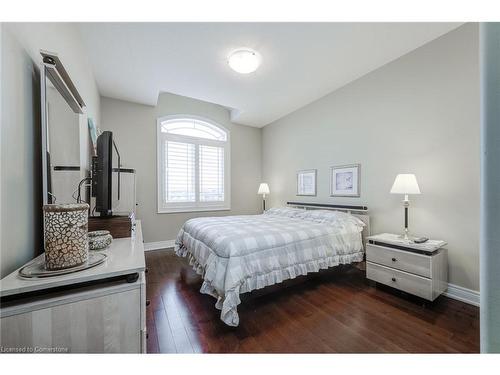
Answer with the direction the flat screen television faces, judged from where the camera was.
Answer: facing to the right of the viewer

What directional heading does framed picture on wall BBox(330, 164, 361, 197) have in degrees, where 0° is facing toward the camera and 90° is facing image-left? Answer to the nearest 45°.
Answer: approximately 45°

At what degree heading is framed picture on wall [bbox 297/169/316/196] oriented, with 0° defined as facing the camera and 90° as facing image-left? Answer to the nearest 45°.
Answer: approximately 45°

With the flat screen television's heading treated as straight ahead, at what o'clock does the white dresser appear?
The white dresser is roughly at 3 o'clock from the flat screen television.

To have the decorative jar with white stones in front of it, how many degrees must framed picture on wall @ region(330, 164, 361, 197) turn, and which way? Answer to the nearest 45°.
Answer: approximately 45° to its left

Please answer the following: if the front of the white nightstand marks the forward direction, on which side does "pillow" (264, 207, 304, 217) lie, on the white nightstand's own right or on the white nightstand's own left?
on the white nightstand's own right

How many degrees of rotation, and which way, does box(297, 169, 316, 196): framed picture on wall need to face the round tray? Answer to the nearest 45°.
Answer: approximately 45° to its left

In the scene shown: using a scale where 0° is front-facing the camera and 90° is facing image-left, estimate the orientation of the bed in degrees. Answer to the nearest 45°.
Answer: approximately 45°

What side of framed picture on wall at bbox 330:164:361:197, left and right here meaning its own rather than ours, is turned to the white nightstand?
left

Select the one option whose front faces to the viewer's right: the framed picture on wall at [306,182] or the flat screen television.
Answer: the flat screen television

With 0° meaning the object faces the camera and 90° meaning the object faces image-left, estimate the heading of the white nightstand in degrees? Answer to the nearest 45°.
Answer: approximately 45°

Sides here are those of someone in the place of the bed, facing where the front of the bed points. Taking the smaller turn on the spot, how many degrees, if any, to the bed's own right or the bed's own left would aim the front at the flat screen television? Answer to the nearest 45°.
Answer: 0° — it already faces it

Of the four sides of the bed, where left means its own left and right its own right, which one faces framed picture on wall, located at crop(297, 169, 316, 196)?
back
